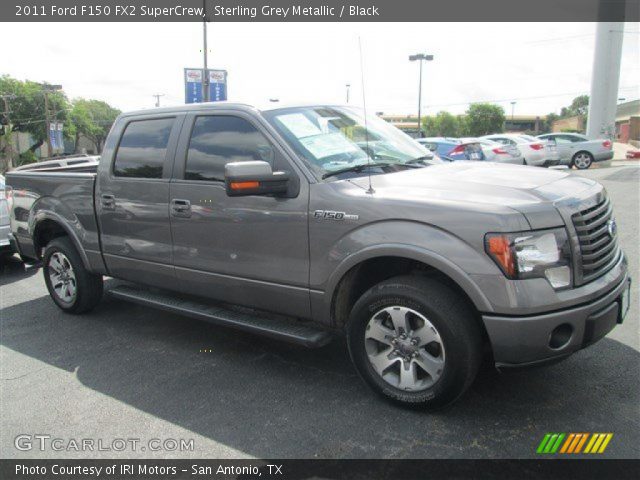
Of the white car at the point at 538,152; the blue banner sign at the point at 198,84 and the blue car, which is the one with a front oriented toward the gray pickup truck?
the blue banner sign

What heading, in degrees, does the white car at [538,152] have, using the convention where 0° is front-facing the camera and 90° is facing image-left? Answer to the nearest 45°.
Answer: approximately 135°

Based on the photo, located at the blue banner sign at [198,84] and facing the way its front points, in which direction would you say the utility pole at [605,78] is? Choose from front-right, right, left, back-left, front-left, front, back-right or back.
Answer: left

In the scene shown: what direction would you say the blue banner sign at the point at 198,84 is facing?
toward the camera

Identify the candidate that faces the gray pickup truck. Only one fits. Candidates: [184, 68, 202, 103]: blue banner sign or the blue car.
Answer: the blue banner sign

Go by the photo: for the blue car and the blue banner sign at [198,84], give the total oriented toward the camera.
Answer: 1

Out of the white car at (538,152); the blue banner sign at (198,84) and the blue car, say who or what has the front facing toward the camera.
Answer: the blue banner sign

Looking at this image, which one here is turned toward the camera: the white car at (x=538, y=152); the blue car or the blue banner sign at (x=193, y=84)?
the blue banner sign

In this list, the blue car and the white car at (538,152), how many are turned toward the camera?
0

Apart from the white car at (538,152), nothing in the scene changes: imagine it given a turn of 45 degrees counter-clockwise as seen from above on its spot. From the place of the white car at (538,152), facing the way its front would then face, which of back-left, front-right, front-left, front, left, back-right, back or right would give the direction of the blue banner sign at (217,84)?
front

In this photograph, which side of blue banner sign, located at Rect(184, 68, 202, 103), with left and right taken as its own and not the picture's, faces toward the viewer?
front

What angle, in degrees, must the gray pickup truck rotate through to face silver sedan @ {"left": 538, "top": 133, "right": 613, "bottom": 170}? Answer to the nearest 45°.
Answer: approximately 90° to its left

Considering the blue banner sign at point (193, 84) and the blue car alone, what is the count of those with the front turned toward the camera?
1

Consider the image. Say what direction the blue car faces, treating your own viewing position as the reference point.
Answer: facing away from the viewer and to the left of the viewer

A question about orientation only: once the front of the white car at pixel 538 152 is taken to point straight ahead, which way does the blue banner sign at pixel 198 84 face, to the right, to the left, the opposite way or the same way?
the opposite way

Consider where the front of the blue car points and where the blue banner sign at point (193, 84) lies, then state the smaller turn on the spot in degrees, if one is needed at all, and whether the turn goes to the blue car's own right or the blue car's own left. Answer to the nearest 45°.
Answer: approximately 45° to the blue car's own left

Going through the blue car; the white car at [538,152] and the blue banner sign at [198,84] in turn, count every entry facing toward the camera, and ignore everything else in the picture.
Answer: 1

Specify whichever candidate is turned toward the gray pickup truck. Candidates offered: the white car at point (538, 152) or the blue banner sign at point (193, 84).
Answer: the blue banner sign

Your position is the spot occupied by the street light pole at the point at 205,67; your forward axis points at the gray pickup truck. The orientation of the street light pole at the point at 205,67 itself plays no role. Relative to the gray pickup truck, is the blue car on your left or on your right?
left

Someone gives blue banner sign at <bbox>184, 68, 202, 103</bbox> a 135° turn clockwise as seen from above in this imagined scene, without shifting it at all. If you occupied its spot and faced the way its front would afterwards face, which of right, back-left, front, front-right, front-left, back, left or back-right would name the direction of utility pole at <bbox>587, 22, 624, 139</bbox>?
back-right

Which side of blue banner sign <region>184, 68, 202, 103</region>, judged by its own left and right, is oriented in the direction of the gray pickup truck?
front
